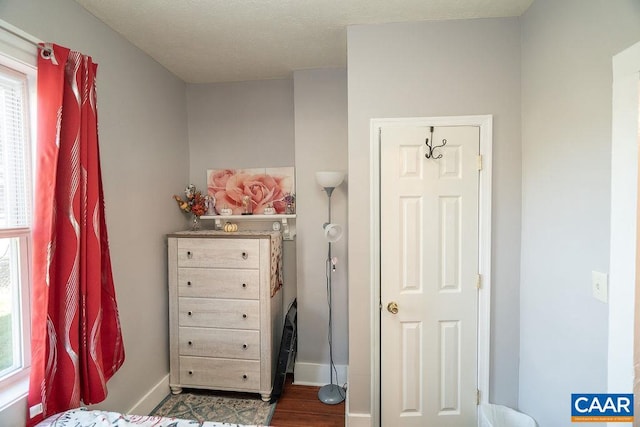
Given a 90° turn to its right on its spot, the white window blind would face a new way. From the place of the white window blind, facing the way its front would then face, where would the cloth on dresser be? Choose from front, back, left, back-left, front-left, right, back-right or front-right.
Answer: back-left

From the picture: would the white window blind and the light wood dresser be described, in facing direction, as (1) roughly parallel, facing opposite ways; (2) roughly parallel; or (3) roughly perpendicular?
roughly perpendicular

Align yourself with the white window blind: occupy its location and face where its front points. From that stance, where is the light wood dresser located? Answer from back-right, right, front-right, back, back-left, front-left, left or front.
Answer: front-left

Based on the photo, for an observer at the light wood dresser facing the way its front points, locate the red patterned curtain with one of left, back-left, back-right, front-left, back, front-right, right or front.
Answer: front-right

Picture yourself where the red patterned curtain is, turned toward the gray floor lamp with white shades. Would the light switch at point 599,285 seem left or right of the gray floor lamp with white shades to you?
right

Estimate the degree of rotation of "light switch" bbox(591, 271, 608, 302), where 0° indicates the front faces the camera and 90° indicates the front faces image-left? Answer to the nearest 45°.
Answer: approximately 45°

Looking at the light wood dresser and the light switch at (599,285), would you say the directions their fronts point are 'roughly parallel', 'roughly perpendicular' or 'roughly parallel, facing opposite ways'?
roughly perpendicular

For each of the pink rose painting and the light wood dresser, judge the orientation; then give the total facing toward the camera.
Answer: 2

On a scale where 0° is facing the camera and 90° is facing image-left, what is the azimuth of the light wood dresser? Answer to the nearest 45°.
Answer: approximately 0°
